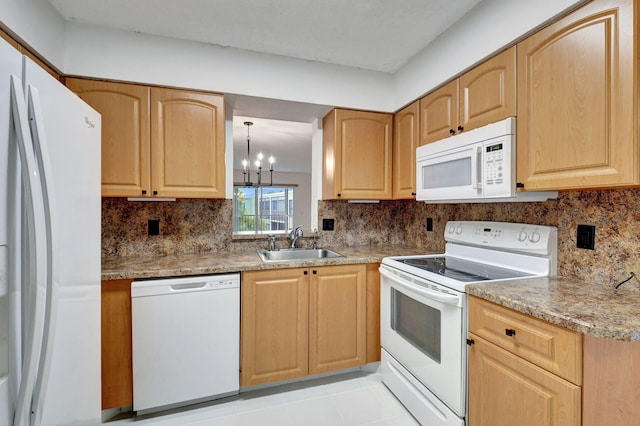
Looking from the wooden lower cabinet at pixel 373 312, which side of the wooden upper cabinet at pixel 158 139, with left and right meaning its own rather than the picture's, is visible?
left

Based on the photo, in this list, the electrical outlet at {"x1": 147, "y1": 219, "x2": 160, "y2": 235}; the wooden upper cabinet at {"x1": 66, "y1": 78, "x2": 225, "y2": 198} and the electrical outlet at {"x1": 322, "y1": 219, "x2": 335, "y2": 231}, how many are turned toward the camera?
3

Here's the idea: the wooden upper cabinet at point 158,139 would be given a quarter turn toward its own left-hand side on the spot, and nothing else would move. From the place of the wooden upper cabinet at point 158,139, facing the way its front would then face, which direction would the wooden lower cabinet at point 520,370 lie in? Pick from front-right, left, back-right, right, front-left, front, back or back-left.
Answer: front-right

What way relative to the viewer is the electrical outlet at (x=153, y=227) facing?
toward the camera

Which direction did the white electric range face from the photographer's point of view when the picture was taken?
facing the viewer and to the left of the viewer

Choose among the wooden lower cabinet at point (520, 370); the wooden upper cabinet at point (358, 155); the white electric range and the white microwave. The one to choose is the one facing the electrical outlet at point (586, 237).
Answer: the wooden upper cabinet

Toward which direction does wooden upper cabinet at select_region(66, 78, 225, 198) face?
toward the camera

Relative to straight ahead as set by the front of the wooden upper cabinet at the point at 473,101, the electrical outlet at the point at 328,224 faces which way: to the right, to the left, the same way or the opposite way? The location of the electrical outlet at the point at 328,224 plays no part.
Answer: to the left

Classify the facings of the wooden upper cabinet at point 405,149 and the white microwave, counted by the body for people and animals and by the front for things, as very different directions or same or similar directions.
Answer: same or similar directions

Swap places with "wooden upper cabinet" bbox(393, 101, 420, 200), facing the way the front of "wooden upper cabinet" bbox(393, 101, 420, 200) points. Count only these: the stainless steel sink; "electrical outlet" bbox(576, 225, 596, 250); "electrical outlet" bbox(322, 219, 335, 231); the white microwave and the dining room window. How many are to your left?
2

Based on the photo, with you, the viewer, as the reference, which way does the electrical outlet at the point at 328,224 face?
facing the viewer
